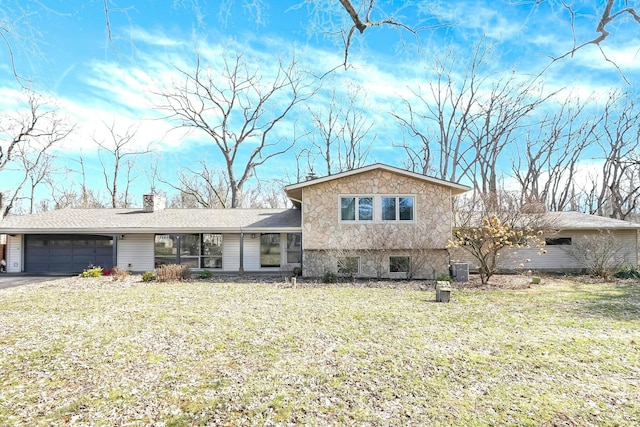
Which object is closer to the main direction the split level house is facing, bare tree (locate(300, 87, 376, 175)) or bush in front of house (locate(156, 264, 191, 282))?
the bush in front of house

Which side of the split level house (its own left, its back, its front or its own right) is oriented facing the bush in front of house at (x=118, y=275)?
right

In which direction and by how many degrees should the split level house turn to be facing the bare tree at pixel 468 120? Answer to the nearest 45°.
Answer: approximately 135° to its left

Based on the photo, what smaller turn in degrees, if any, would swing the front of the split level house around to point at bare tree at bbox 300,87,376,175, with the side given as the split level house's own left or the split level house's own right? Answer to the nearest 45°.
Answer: approximately 180°

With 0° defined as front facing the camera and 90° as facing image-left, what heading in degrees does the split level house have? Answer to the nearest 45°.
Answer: approximately 0°

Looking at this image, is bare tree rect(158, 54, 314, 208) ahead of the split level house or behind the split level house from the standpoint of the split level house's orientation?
behind
